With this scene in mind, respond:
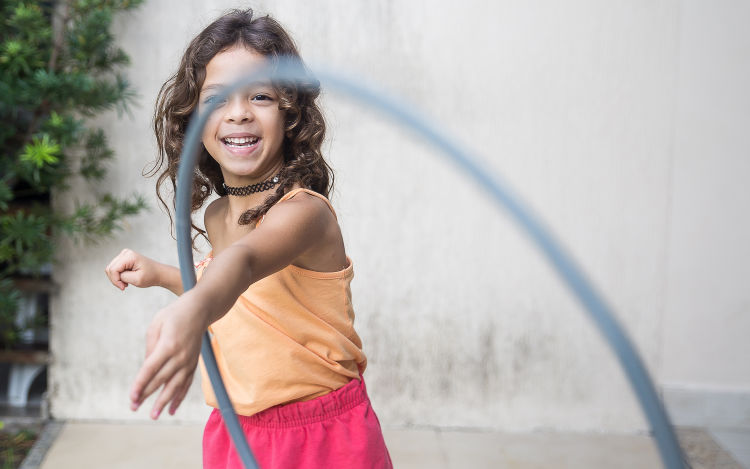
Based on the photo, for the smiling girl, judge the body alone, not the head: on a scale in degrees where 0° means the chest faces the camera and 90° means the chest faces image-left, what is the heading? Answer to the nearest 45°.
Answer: approximately 45°
